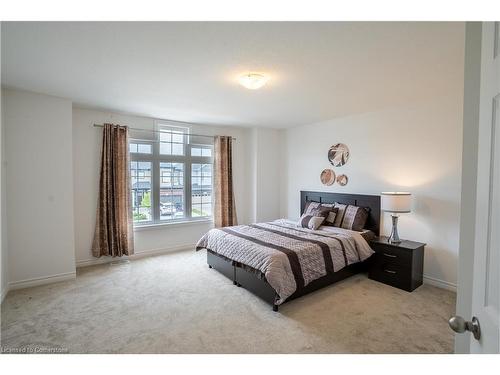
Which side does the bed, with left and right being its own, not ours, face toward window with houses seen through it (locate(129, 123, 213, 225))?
right

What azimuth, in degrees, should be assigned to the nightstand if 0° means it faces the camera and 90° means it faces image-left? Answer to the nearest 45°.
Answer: approximately 45°

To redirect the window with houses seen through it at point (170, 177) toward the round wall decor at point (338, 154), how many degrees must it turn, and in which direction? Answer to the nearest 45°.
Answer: approximately 45° to its left

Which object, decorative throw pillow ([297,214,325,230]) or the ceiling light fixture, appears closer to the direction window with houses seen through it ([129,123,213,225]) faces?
the ceiling light fixture

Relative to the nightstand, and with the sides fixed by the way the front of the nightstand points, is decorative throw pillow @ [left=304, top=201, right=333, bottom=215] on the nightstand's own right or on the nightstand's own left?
on the nightstand's own right

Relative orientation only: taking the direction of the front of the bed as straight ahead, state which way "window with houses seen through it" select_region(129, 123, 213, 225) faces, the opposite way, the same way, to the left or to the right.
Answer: to the left
